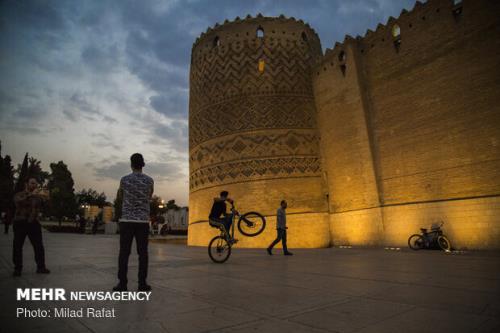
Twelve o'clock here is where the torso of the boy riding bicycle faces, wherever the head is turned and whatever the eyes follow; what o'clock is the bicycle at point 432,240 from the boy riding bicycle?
The bicycle is roughly at 11 o'clock from the boy riding bicycle.

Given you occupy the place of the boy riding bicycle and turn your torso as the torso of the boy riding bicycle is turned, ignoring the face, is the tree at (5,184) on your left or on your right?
on your left

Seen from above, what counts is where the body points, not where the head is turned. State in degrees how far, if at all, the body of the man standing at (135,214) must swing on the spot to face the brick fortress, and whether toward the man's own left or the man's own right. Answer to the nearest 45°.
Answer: approximately 45° to the man's own right

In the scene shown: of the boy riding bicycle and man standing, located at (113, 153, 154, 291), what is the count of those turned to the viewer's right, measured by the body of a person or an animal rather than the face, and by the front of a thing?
1

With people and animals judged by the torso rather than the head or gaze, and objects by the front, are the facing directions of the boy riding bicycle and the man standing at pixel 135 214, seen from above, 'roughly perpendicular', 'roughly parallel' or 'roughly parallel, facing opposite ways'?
roughly perpendicular

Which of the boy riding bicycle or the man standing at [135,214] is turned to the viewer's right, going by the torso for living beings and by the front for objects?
the boy riding bicycle

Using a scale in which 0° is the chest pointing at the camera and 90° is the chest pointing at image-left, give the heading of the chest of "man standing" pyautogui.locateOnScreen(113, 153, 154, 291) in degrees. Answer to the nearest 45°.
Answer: approximately 180°

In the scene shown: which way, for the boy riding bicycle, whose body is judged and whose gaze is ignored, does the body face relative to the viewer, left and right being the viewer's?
facing to the right of the viewer
